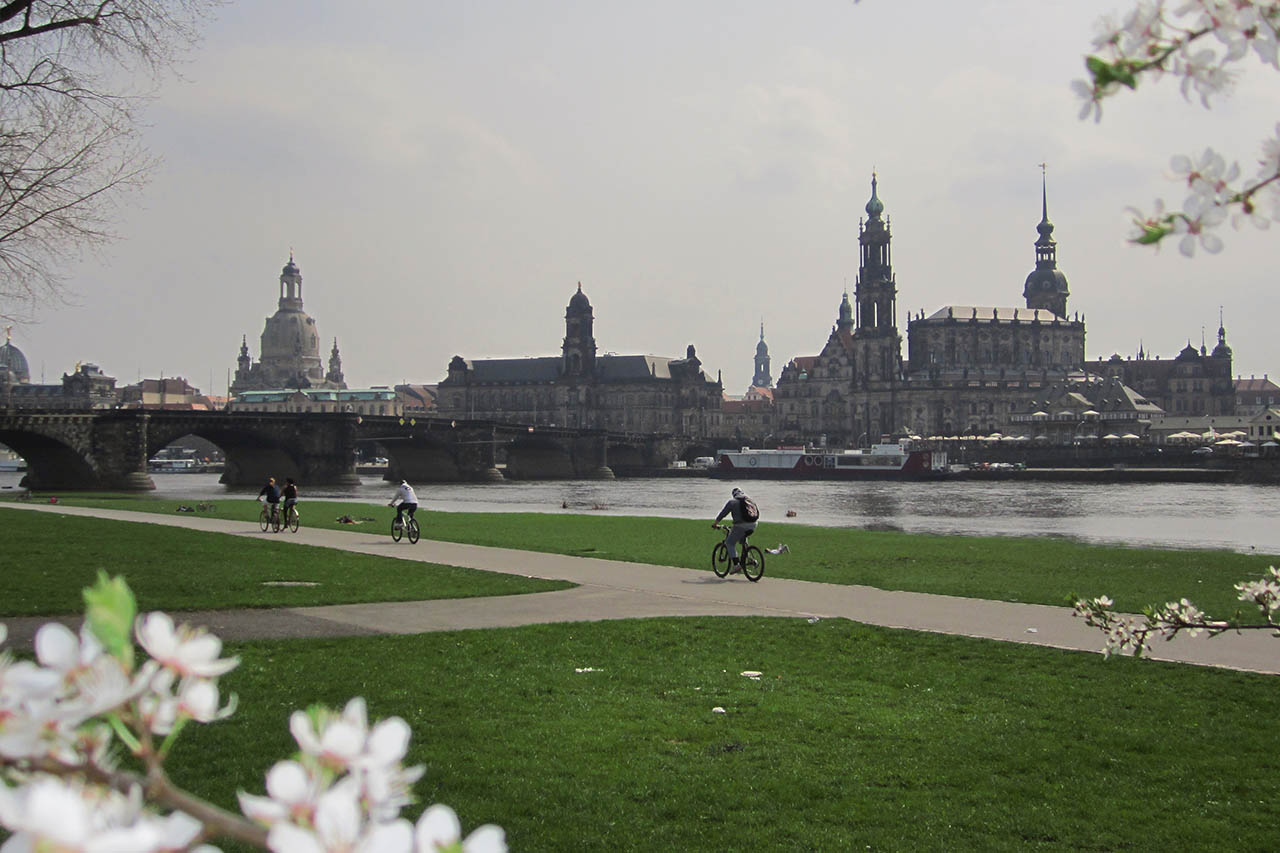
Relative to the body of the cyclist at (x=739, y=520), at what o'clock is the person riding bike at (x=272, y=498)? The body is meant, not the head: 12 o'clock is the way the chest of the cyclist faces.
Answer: The person riding bike is roughly at 12 o'clock from the cyclist.

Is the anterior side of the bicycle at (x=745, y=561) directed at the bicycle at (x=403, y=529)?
yes

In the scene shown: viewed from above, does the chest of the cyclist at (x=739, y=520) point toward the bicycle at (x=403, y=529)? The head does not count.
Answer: yes

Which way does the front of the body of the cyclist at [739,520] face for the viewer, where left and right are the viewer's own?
facing away from the viewer and to the left of the viewer

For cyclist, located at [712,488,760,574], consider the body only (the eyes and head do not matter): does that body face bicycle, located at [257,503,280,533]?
yes

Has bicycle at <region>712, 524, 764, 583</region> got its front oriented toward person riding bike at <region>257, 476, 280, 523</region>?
yes

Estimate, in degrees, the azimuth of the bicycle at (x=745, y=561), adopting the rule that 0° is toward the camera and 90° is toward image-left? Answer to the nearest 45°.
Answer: approximately 135°
